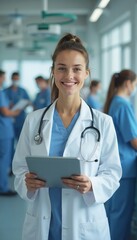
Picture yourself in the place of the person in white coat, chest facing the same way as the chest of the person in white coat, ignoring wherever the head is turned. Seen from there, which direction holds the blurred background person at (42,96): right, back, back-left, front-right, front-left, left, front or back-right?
back

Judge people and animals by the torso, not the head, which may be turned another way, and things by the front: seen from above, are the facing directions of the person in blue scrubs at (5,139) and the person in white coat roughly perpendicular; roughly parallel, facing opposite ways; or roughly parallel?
roughly perpendicular

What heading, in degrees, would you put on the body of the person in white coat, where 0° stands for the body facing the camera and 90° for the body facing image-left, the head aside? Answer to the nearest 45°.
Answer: approximately 0°

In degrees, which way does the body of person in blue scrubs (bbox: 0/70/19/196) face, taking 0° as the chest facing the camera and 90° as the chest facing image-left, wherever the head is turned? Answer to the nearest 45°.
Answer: approximately 270°

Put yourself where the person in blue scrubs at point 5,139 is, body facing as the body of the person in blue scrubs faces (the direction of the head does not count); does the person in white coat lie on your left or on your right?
on your right

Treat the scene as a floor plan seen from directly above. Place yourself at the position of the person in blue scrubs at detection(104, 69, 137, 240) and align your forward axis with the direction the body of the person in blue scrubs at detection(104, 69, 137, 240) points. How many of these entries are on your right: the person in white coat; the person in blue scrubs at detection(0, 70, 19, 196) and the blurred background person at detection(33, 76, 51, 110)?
1
